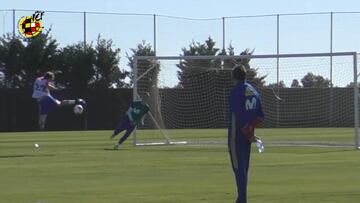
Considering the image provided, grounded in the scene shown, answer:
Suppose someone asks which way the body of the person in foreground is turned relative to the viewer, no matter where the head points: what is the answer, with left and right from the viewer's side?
facing away from the viewer and to the left of the viewer

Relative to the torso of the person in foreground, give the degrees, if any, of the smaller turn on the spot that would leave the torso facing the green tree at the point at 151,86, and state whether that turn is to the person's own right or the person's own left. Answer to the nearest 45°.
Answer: approximately 45° to the person's own right

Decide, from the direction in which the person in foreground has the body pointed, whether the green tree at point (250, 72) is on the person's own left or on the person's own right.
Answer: on the person's own right

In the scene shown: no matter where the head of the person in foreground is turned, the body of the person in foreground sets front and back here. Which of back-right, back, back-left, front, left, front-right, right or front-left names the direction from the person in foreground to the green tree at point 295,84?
front-right
